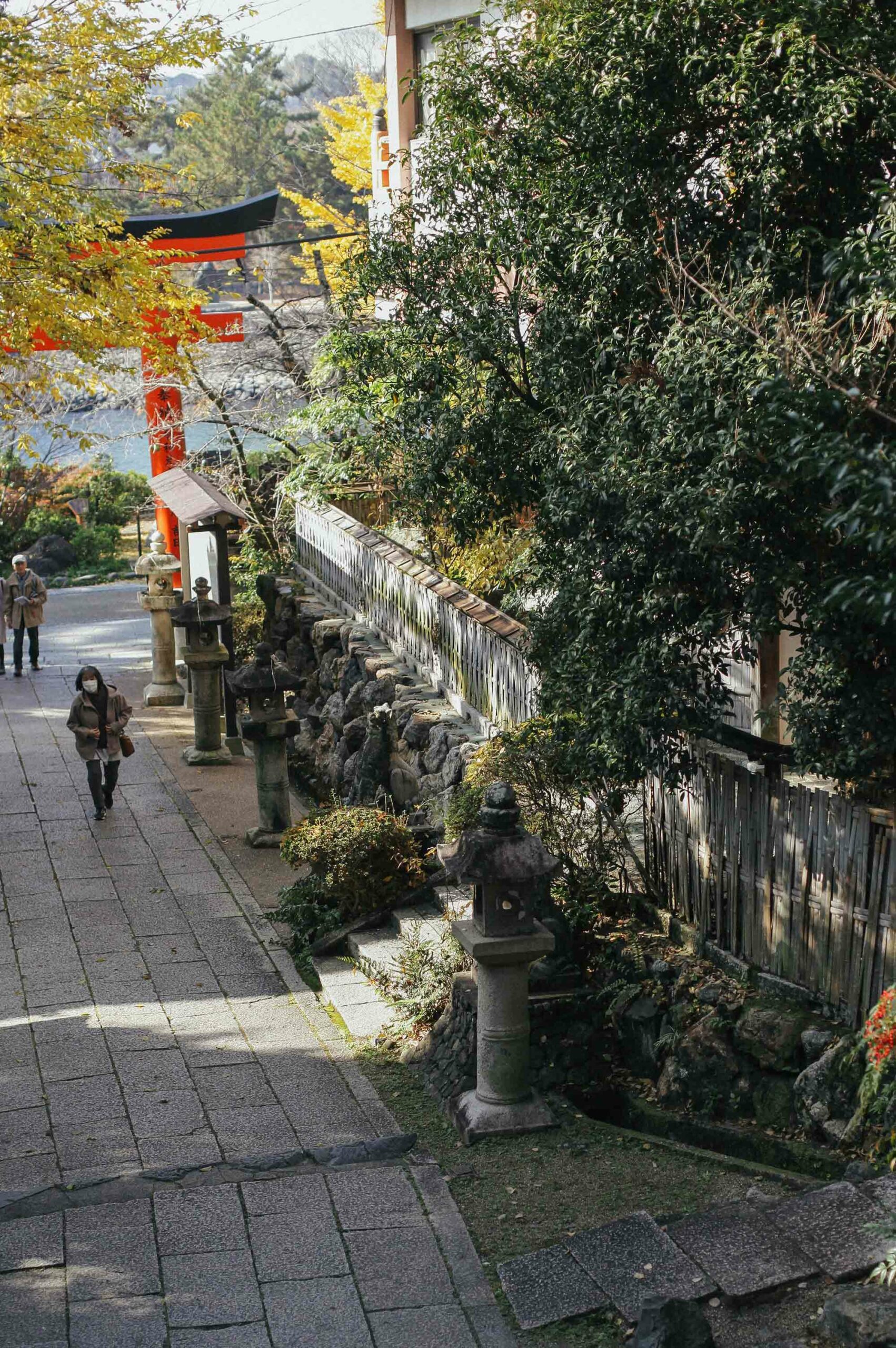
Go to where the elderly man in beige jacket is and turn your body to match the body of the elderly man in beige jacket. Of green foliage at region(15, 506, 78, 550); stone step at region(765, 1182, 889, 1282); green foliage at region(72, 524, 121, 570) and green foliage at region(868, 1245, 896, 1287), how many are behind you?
2

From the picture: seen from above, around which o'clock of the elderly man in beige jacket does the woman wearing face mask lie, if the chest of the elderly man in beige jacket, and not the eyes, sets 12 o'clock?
The woman wearing face mask is roughly at 12 o'clock from the elderly man in beige jacket.

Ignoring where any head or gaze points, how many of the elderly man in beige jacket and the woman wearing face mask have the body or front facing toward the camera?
2

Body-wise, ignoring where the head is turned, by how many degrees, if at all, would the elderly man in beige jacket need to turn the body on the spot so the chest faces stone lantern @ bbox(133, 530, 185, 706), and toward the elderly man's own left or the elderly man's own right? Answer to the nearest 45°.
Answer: approximately 45° to the elderly man's own left

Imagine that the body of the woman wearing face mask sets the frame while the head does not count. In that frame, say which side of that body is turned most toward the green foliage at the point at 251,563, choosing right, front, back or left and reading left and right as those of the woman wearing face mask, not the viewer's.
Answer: back

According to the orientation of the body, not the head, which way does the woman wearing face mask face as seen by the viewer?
toward the camera

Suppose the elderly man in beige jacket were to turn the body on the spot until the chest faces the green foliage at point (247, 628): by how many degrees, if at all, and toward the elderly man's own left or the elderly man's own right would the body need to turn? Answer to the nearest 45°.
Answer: approximately 45° to the elderly man's own left

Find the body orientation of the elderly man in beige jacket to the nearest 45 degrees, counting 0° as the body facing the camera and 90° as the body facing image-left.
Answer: approximately 0°

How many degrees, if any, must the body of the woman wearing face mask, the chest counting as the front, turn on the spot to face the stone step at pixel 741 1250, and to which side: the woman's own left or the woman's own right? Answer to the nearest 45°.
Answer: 0° — they already face it

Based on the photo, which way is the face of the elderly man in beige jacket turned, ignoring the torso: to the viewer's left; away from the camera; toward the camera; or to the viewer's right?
toward the camera

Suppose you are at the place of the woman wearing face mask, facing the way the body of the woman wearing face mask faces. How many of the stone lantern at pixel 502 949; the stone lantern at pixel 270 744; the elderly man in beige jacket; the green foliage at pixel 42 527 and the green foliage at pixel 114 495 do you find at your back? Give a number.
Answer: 3

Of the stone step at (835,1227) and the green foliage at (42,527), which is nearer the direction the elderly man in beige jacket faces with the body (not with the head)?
the stone step

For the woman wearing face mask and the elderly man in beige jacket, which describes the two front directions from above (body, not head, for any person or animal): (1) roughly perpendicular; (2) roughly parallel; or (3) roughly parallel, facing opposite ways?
roughly parallel

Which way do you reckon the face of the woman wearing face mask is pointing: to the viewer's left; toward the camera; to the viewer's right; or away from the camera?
toward the camera

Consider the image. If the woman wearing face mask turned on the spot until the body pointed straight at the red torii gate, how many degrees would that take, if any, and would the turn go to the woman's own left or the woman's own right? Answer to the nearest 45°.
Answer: approximately 180°

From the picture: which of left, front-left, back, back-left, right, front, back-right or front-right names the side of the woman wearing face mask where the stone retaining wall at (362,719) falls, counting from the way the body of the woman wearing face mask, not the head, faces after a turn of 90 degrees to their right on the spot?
back

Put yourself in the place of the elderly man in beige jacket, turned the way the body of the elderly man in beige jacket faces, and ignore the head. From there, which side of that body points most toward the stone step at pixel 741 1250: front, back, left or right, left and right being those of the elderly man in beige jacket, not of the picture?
front
